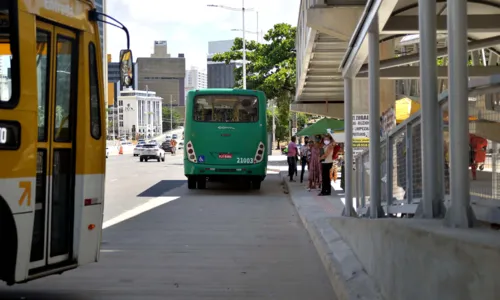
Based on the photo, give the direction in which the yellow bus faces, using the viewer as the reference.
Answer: facing away from the viewer and to the right of the viewer

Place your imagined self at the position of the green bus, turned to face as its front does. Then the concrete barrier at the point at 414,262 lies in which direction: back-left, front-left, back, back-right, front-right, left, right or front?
back

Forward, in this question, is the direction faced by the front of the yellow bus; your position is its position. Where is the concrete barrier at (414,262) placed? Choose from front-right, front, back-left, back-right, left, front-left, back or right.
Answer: right

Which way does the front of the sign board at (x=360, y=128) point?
toward the camera

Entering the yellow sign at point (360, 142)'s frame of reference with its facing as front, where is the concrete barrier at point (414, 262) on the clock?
The concrete barrier is roughly at 12 o'clock from the yellow sign.

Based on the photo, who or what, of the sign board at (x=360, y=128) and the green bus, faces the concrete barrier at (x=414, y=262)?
the sign board

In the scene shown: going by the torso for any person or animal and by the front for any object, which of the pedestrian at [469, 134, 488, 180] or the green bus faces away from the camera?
the green bus

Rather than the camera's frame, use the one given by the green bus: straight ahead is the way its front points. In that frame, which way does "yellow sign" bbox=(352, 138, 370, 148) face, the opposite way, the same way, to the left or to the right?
the opposite way

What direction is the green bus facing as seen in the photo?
away from the camera

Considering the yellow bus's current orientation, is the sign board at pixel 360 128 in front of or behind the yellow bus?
in front
